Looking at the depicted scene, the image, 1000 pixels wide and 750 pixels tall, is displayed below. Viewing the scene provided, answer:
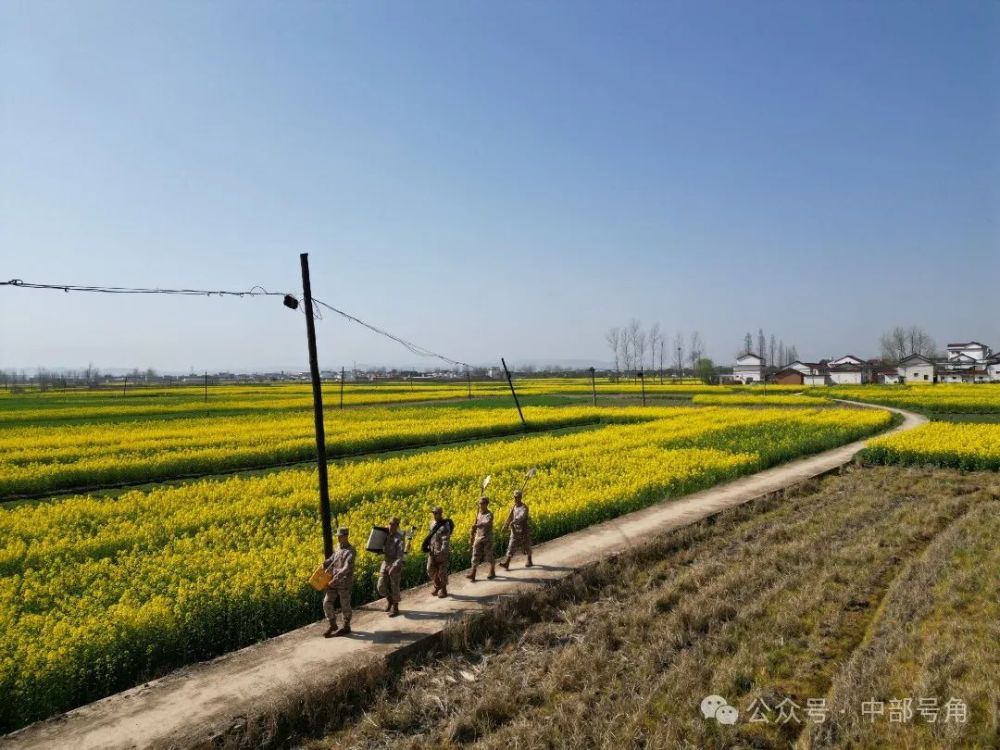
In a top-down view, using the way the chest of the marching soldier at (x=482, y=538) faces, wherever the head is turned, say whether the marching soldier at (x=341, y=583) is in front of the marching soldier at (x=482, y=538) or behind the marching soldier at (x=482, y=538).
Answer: in front

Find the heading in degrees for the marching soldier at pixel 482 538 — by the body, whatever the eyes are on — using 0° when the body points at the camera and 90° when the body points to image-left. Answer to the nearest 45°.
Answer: approximately 45°

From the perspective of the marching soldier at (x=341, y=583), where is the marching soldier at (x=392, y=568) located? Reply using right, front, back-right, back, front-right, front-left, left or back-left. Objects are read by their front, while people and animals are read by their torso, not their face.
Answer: back

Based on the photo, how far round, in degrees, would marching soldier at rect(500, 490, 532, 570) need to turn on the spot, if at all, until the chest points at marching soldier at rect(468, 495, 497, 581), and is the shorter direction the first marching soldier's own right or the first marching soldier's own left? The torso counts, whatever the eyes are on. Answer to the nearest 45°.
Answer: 0° — they already face them

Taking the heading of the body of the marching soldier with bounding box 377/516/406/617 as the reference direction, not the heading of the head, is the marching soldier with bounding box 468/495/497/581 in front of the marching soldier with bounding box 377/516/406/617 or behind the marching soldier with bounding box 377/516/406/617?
behind

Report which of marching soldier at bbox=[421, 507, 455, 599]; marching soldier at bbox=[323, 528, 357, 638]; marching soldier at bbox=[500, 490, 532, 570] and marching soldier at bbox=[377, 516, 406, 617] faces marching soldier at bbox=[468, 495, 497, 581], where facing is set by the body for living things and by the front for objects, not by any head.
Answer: marching soldier at bbox=[500, 490, 532, 570]

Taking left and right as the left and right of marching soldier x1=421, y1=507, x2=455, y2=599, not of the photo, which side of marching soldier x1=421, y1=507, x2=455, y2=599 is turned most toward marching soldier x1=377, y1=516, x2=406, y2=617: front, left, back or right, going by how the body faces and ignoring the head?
front

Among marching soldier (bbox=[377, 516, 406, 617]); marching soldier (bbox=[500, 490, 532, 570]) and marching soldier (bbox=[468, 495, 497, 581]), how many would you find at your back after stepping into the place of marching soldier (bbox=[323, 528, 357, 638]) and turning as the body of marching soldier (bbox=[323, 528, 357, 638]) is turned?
3
